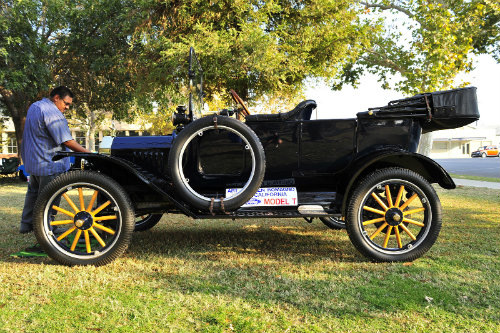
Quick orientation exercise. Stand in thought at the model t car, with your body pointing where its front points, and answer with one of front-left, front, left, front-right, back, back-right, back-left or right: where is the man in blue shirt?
front

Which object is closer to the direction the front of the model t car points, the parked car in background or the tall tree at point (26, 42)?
the tall tree

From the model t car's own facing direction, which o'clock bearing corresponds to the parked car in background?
The parked car in background is roughly at 4 o'clock from the model t car.

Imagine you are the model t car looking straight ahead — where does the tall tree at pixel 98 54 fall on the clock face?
The tall tree is roughly at 2 o'clock from the model t car.

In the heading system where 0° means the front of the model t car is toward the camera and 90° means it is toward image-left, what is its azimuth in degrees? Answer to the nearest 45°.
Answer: approximately 90°

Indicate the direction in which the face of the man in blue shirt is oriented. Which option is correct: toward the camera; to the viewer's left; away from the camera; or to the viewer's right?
to the viewer's right

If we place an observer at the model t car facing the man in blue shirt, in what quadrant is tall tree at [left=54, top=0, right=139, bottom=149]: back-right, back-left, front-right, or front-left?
front-right

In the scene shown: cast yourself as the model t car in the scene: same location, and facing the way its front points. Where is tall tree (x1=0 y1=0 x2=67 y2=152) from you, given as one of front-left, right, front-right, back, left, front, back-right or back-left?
front-right
